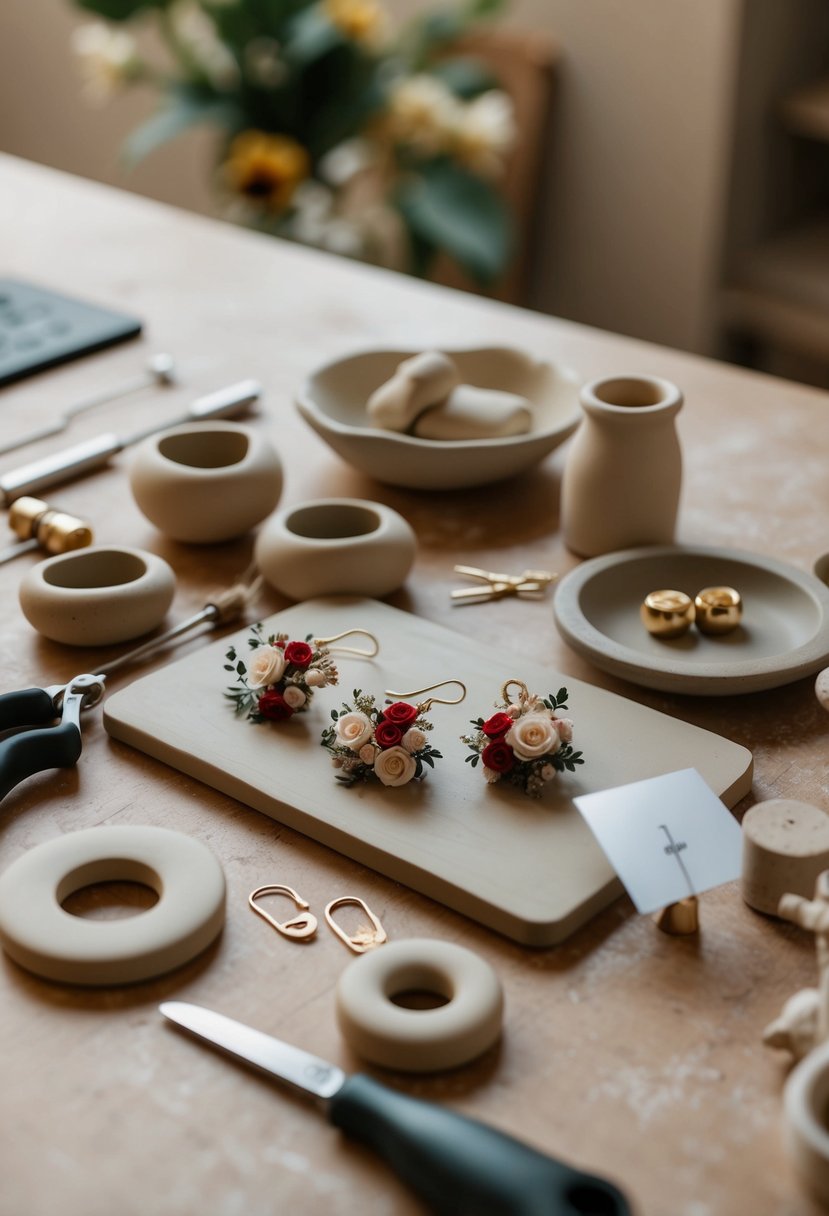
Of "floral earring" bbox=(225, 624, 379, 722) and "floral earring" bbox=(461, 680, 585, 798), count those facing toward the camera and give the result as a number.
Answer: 2

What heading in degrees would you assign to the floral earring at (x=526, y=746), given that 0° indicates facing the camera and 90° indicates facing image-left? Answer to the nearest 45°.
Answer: approximately 0°

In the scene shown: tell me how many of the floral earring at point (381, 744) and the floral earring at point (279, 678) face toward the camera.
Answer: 2

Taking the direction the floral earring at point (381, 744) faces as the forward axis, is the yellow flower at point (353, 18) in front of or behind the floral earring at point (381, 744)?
behind

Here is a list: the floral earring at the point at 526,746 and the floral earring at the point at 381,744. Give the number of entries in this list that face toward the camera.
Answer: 2
